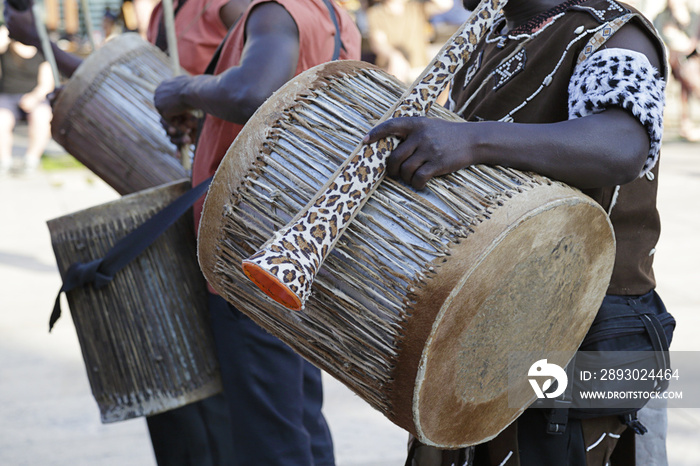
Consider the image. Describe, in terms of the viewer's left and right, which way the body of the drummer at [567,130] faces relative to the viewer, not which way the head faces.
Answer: facing the viewer and to the left of the viewer

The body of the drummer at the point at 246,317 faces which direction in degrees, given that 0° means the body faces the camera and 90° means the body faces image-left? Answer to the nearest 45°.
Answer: approximately 90°

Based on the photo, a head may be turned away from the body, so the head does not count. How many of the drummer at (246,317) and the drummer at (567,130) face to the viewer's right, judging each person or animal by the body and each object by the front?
0
